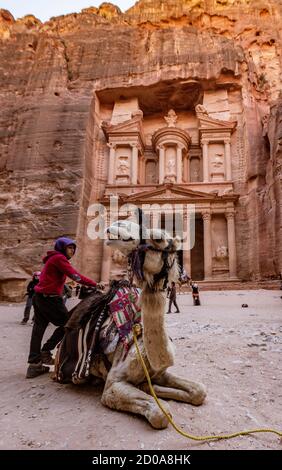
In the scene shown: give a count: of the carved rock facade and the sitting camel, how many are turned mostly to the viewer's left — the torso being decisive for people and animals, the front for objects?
0

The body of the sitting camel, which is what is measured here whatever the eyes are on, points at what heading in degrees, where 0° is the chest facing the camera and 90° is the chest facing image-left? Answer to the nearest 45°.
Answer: approximately 315°

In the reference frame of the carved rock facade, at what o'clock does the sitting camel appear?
The sitting camel is roughly at 12 o'clock from the carved rock facade.

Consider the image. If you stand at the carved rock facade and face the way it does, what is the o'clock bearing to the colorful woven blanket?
The colorful woven blanket is roughly at 12 o'clock from the carved rock facade.

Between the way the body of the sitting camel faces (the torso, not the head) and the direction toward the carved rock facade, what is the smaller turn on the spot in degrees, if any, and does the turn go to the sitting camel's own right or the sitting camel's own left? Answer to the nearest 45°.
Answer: approximately 135° to the sitting camel's own left

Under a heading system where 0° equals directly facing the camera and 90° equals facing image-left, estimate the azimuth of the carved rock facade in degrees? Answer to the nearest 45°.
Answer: approximately 0°
